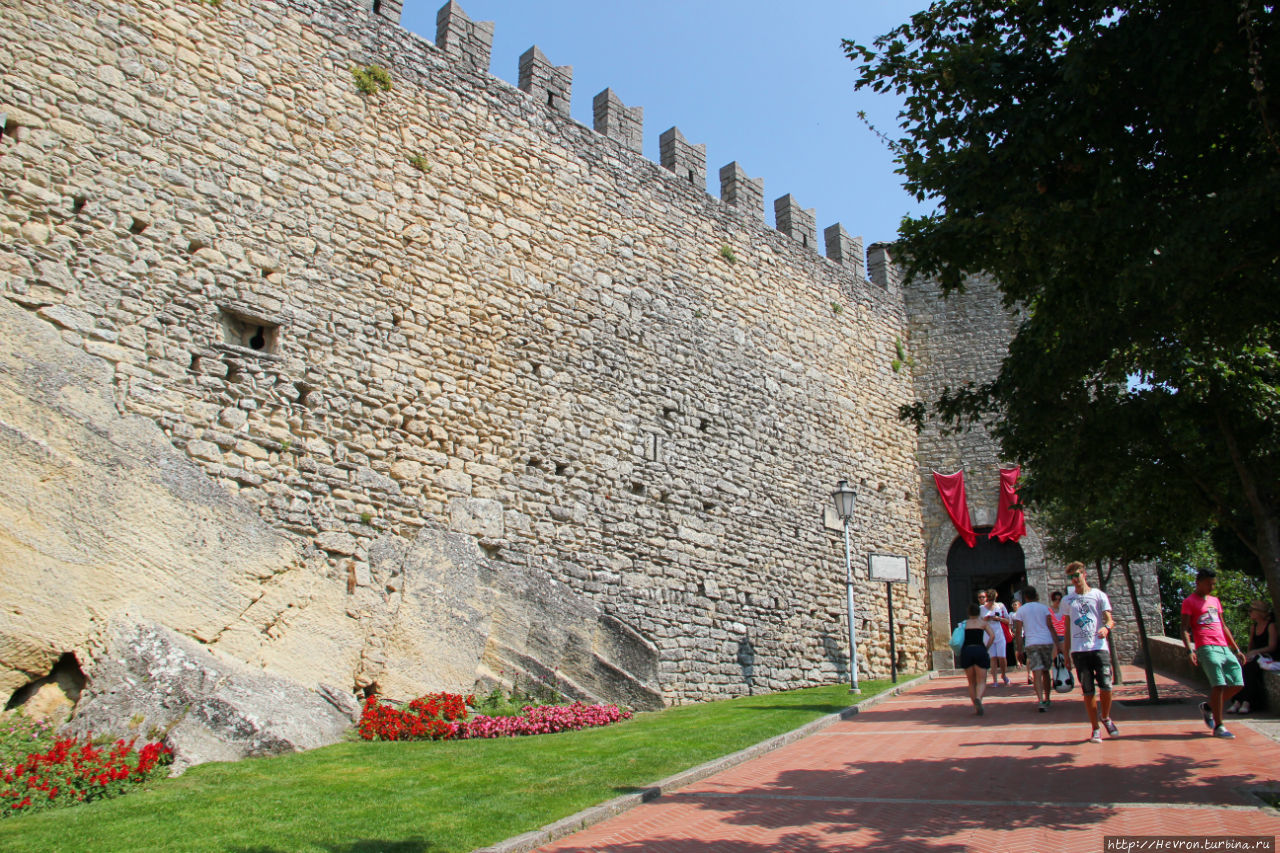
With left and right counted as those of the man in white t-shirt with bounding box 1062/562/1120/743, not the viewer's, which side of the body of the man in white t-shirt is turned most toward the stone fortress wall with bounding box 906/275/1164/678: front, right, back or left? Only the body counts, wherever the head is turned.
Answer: back

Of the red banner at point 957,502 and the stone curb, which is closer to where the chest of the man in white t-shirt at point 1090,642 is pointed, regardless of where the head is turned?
the stone curb

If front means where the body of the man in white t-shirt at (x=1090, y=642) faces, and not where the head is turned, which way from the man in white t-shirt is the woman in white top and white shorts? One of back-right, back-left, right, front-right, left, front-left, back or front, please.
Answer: back

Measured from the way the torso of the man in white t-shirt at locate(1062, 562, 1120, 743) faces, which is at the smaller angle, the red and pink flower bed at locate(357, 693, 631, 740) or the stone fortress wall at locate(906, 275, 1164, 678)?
the red and pink flower bed

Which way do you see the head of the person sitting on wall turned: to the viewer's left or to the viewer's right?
to the viewer's left

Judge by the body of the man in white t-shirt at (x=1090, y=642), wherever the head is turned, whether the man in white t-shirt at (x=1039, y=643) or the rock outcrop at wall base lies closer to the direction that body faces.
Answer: the rock outcrop at wall base

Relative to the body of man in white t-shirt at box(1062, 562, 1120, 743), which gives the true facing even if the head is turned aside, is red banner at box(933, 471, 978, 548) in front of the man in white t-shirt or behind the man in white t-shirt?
behind
